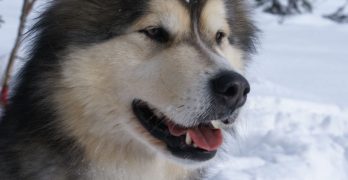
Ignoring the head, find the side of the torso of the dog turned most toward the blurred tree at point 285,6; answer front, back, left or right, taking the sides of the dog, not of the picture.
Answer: left

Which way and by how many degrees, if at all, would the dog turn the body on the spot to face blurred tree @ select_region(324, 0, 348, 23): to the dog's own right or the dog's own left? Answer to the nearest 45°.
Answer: approximately 90° to the dog's own left

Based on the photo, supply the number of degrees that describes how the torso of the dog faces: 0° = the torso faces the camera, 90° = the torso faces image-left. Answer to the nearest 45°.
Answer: approximately 315°
